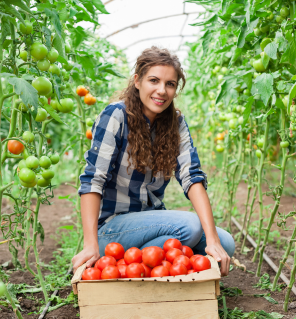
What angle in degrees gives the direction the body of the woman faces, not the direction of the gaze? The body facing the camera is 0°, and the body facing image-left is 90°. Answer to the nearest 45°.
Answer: approximately 315°

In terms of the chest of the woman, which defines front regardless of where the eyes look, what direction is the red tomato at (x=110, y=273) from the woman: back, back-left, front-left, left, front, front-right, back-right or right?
front-right

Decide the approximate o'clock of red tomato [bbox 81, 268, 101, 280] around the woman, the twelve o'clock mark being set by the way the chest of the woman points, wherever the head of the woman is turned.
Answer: The red tomato is roughly at 2 o'clock from the woman.

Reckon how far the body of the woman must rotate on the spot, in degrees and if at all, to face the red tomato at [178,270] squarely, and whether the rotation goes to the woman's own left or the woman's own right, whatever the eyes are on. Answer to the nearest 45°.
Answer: approximately 45° to the woman's own right

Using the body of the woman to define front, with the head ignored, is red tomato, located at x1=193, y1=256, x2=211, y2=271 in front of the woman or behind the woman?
in front

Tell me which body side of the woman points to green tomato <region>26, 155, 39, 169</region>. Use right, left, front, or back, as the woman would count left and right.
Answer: right
